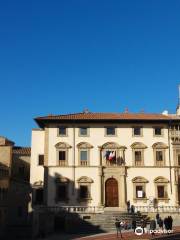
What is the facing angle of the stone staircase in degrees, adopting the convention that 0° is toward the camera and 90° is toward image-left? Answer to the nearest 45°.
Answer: approximately 0°
